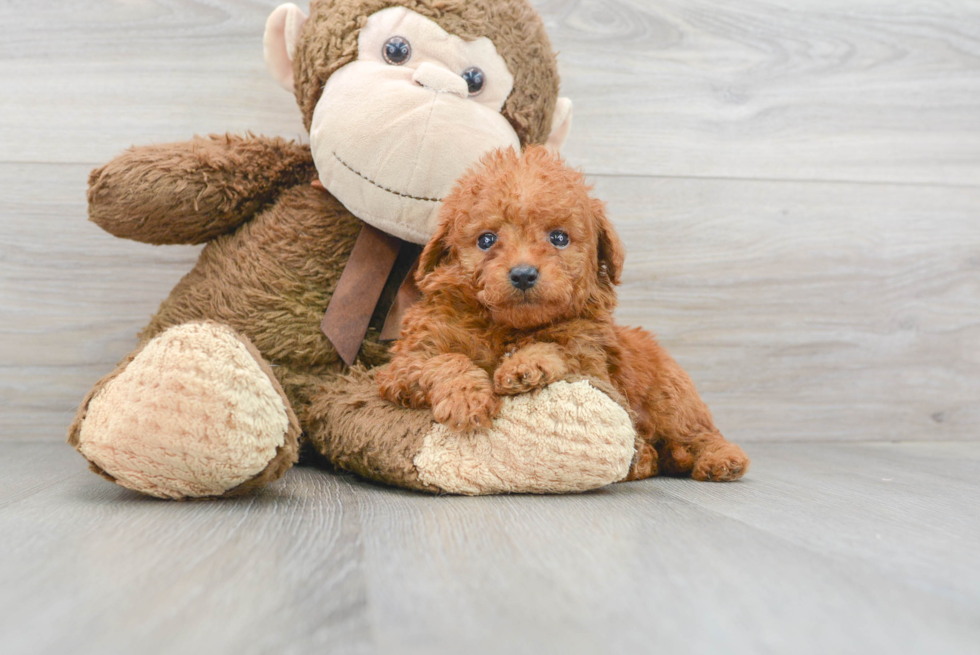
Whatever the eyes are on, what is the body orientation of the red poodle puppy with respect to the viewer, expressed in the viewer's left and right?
facing the viewer and to the left of the viewer
